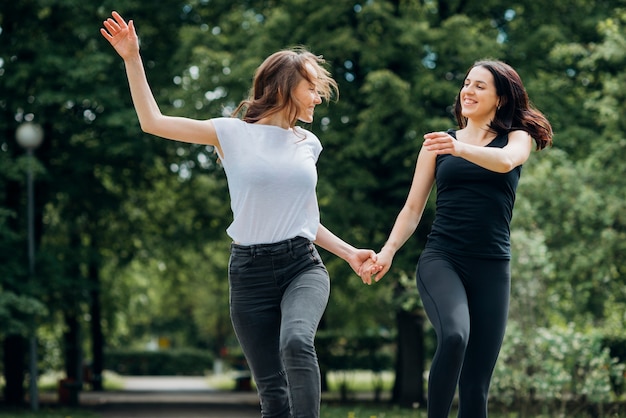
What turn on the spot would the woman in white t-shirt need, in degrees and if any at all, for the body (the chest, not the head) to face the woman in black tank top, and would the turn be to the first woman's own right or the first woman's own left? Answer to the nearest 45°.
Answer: approximately 45° to the first woman's own left

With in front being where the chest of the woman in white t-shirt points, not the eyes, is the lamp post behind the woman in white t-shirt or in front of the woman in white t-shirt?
behind

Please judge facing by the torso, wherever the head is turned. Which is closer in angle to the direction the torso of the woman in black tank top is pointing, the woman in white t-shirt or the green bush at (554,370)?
the woman in white t-shirt

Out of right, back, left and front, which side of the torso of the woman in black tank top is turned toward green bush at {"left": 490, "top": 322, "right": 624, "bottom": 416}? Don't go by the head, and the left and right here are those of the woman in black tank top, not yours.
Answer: back

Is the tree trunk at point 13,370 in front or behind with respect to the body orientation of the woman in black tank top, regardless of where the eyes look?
behind

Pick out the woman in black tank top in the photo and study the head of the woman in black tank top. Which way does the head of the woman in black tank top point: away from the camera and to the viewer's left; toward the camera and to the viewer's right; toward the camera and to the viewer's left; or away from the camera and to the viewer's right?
toward the camera and to the viewer's left

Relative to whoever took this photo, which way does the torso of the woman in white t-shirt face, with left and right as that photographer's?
facing the viewer and to the right of the viewer

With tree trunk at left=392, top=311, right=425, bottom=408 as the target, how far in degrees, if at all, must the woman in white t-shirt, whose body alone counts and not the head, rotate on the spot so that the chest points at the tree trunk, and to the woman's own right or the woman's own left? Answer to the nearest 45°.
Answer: approximately 135° to the woman's own left

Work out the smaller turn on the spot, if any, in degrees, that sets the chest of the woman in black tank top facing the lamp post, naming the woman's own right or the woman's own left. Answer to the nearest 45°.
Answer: approximately 135° to the woman's own right

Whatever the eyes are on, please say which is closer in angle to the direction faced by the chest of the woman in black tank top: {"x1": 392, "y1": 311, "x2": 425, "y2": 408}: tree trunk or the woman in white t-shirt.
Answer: the woman in white t-shirt

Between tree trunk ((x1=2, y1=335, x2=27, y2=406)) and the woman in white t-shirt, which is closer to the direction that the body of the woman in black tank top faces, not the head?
the woman in white t-shirt

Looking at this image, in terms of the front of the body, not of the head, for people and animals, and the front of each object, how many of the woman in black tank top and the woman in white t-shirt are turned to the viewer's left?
0

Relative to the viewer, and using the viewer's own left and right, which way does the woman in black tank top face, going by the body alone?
facing the viewer

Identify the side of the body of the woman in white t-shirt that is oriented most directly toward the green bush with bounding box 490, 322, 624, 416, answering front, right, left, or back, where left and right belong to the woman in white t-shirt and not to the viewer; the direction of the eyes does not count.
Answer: left

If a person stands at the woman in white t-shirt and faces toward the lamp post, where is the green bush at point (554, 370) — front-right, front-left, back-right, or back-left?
front-right
